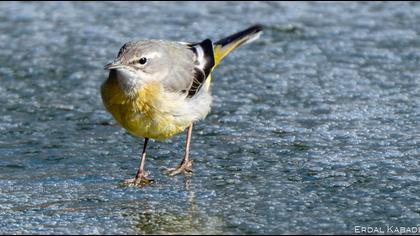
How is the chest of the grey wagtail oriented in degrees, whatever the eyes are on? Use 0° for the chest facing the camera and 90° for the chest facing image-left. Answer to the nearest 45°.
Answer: approximately 45°
